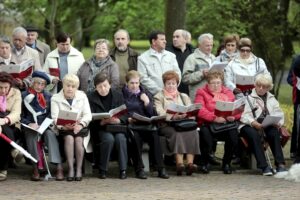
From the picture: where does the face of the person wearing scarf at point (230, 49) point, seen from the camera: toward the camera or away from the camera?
toward the camera

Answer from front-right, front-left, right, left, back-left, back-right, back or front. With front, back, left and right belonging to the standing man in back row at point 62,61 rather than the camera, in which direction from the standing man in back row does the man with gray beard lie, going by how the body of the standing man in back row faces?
left

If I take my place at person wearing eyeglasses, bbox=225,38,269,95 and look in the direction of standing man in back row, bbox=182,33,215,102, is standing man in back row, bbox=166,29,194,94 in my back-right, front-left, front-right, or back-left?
front-right

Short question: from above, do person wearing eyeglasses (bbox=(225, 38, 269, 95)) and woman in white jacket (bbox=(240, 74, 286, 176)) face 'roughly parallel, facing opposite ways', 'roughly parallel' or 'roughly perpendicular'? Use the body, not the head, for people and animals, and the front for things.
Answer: roughly parallel

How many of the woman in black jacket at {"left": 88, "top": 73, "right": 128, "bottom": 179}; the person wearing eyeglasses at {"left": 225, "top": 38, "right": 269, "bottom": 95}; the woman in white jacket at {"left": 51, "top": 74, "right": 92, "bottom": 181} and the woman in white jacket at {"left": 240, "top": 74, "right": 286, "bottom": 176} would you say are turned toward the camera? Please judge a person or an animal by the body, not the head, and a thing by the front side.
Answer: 4

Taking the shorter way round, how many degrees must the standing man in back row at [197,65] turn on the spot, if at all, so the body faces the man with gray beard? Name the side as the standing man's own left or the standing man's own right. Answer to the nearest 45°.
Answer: approximately 135° to the standing man's own right

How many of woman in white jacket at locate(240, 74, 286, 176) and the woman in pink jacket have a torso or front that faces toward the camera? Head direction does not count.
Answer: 2

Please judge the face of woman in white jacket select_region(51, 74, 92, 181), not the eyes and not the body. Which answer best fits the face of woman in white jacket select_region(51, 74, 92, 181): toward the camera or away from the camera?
toward the camera

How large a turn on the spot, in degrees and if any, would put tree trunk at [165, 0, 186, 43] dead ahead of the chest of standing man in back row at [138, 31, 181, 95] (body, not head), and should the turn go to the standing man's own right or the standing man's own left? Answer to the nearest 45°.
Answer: approximately 135° to the standing man's own left

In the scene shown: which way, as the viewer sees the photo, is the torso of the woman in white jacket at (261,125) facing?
toward the camera

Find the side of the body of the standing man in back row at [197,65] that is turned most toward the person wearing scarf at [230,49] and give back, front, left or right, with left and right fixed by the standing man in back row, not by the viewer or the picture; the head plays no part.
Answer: left

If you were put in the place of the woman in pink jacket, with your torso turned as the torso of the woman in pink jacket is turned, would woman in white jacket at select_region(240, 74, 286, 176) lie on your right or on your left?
on your left

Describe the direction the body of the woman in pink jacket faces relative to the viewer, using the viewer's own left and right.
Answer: facing the viewer

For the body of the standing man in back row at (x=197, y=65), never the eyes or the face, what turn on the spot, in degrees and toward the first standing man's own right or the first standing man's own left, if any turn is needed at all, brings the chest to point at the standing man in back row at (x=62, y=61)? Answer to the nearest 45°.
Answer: approximately 135° to the first standing man's own right
